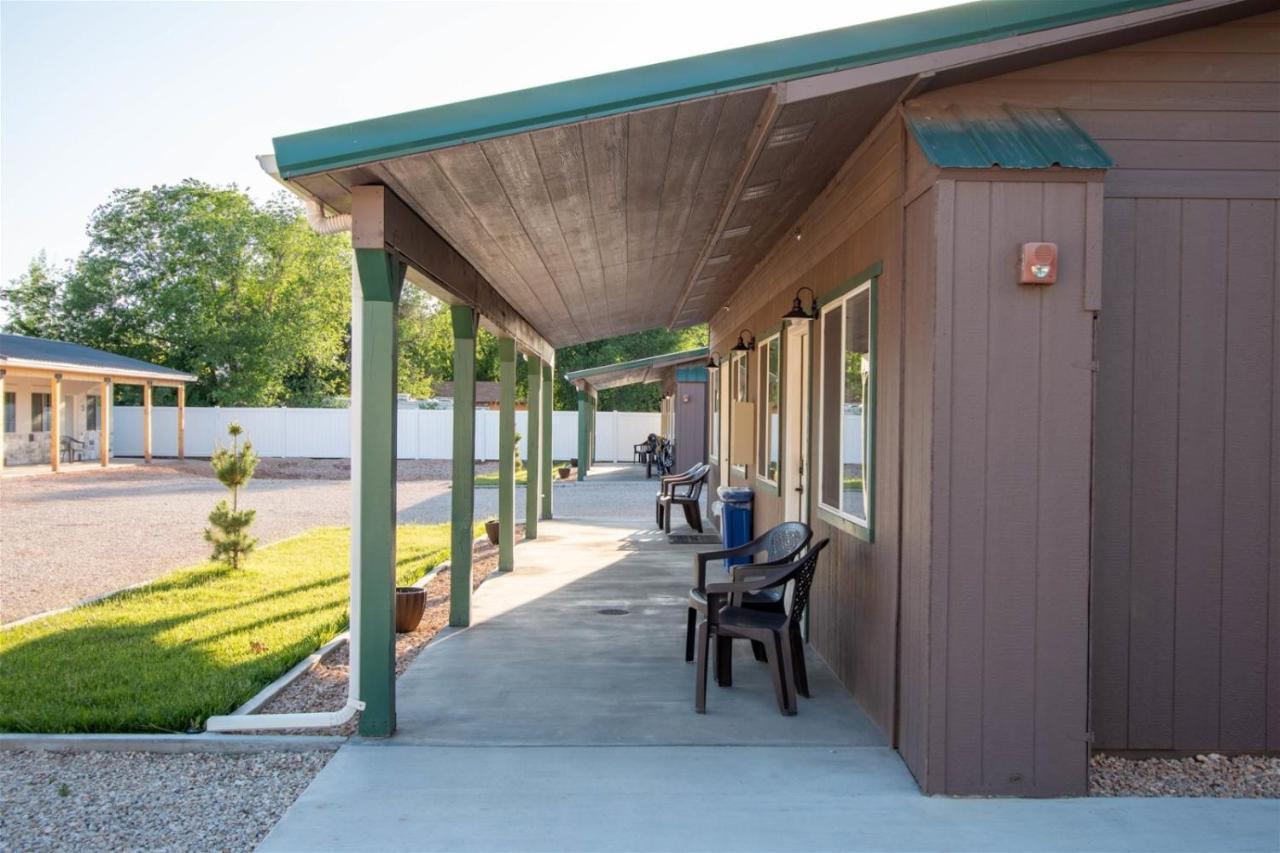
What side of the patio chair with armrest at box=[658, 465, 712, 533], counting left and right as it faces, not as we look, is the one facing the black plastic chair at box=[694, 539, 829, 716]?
left

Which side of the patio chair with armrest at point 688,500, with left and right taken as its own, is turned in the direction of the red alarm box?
left

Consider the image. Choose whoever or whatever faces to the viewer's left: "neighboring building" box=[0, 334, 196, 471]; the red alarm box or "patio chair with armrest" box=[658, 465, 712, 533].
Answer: the patio chair with armrest

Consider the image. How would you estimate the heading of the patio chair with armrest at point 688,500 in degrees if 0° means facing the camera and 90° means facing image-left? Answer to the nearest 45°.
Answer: approximately 90°

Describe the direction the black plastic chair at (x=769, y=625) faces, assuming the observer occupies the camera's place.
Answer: facing to the left of the viewer

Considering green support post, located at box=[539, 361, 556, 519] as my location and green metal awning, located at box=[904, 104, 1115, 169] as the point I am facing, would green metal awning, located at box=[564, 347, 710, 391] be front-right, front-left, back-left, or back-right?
back-left

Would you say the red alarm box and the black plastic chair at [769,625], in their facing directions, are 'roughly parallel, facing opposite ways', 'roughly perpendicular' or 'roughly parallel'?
roughly perpendicular

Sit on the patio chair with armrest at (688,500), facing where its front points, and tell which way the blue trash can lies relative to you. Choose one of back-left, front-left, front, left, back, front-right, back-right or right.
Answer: left

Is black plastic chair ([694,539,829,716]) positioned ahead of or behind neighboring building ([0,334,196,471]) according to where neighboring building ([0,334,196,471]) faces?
ahead

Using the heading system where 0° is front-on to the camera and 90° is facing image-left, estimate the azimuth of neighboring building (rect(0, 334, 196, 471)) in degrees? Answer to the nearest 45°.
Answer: approximately 315°

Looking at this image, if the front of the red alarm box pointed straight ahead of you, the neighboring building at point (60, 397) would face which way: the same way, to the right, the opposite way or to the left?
to the left
